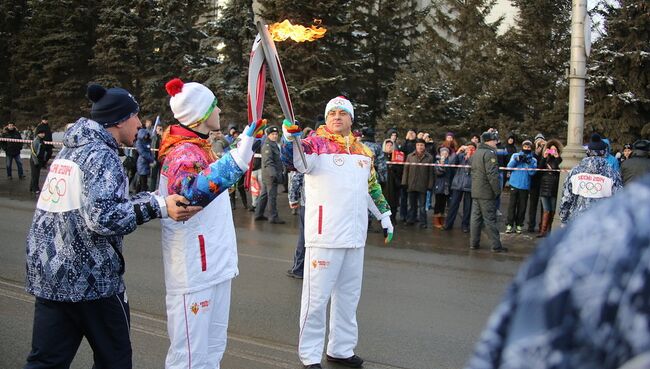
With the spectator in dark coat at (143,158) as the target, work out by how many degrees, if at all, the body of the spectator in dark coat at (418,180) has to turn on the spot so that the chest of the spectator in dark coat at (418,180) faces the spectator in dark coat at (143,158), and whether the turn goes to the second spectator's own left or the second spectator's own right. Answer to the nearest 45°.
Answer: approximately 90° to the second spectator's own right

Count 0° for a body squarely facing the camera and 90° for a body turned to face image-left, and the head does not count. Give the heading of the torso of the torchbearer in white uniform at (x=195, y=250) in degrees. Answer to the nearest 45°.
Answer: approximately 270°

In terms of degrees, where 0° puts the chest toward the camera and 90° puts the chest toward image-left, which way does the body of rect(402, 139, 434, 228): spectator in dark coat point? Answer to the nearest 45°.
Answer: approximately 0°

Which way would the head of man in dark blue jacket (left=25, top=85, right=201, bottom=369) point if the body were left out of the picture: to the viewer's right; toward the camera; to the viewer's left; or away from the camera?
to the viewer's right

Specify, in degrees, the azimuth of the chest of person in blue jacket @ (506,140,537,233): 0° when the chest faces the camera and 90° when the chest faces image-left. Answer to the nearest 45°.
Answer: approximately 0°

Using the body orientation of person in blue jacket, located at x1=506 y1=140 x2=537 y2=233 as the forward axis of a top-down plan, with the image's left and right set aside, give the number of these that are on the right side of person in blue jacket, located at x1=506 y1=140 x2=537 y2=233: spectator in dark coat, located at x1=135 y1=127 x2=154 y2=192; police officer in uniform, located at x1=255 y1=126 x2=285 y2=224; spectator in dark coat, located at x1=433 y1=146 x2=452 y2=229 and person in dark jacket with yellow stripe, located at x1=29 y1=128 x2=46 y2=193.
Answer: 4

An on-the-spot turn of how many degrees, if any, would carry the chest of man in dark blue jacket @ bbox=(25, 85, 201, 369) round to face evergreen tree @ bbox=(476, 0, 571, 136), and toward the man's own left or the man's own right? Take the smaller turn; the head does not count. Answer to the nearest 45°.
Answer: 0° — they already face it

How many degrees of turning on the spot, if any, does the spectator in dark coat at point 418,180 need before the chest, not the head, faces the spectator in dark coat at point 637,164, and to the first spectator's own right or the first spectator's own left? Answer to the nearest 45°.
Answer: approximately 45° to the first spectator's own left

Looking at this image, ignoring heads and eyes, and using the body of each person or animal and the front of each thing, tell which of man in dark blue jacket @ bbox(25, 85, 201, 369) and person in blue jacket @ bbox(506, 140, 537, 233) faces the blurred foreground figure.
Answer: the person in blue jacket

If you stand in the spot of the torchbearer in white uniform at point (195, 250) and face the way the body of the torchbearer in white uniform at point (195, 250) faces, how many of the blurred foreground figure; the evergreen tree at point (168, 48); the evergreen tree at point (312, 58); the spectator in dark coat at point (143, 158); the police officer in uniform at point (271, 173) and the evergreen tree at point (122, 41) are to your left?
5

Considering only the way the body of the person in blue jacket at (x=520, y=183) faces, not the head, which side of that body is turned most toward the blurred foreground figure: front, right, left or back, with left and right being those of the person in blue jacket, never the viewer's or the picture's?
front

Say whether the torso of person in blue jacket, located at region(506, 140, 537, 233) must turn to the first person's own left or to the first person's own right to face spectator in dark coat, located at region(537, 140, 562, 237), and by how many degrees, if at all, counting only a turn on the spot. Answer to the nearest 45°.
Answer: approximately 90° to the first person's own left

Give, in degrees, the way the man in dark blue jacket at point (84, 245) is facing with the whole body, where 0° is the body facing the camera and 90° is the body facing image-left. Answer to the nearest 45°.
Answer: approximately 225°
